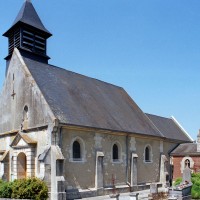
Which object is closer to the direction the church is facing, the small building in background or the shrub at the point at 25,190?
the shrub

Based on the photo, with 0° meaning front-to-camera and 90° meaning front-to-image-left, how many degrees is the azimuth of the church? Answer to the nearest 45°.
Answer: approximately 45°

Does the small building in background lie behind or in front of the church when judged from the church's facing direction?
behind

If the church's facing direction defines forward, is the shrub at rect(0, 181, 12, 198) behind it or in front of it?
in front

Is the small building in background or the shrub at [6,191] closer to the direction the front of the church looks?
the shrub

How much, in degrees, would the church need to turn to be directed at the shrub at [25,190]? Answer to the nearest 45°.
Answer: approximately 45° to its left
